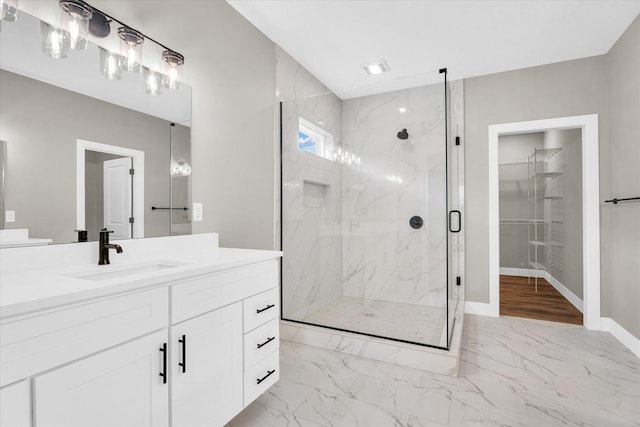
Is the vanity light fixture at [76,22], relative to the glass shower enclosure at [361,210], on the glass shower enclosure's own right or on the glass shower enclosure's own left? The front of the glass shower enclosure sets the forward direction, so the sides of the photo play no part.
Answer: on the glass shower enclosure's own right

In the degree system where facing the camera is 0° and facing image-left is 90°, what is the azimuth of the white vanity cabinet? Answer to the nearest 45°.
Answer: approximately 315°

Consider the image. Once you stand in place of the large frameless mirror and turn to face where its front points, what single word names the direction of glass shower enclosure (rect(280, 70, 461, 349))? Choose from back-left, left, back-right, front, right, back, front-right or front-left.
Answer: front-left

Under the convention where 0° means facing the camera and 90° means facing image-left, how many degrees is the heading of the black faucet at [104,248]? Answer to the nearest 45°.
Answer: approximately 315°

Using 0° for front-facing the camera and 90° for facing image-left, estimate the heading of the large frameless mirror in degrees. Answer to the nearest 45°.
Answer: approximately 315°
